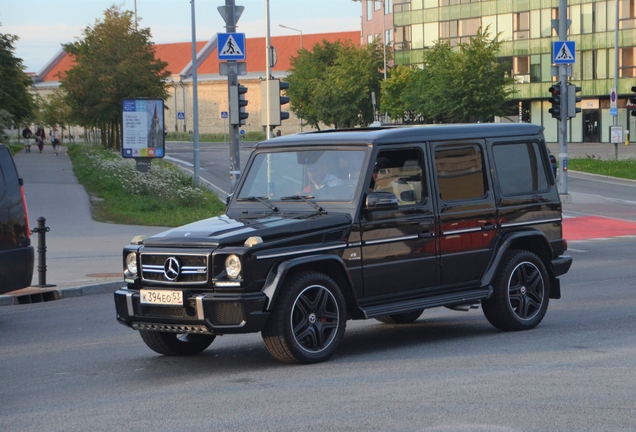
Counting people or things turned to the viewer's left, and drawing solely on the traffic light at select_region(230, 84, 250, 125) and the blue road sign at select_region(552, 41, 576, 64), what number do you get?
0

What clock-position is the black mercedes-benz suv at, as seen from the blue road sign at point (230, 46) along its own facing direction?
The black mercedes-benz suv is roughly at 12 o'clock from the blue road sign.

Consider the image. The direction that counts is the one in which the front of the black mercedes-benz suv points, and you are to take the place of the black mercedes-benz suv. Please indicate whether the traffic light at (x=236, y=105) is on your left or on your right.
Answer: on your right

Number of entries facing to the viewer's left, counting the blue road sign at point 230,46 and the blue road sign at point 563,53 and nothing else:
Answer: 0

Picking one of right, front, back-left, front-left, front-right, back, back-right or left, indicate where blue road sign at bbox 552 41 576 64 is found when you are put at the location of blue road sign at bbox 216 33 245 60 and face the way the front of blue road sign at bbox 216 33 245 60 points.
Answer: back-left

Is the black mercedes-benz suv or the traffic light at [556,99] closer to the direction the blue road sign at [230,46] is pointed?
the black mercedes-benz suv

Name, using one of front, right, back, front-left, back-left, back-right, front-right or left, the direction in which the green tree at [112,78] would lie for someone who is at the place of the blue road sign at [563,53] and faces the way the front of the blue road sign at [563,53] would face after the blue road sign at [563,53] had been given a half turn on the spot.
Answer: front-left

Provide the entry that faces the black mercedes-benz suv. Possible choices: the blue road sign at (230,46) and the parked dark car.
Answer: the blue road sign
